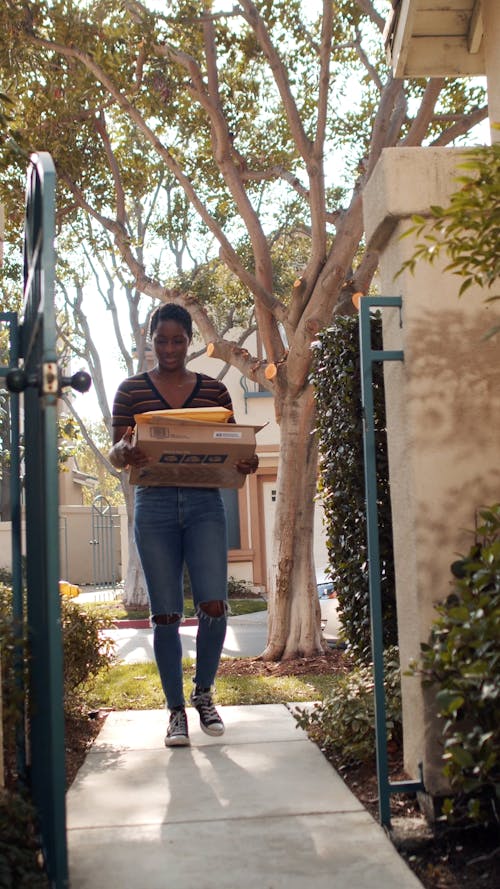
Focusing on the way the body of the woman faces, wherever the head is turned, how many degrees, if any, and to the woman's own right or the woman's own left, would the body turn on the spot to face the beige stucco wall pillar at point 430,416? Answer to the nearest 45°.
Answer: approximately 45° to the woman's own left

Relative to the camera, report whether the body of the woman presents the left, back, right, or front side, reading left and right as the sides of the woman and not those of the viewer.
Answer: front

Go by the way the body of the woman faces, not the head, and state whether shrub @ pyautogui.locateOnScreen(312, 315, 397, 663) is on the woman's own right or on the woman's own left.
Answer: on the woman's own left

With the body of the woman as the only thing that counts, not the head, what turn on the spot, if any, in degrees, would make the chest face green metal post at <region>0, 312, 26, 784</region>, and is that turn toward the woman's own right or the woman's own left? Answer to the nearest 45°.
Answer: approximately 45° to the woman's own right

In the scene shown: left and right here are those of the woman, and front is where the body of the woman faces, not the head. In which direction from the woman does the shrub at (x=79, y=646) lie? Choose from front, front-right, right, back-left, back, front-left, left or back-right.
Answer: back-right

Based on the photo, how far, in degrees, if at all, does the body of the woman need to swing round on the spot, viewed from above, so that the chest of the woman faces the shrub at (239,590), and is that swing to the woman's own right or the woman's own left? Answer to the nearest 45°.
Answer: approximately 180°

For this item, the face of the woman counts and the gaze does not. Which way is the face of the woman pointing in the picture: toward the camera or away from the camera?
toward the camera

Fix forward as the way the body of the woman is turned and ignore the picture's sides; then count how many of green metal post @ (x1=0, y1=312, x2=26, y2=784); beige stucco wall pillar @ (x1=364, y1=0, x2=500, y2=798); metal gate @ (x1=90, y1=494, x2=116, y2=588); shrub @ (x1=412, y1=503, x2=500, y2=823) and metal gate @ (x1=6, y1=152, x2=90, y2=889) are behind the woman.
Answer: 1

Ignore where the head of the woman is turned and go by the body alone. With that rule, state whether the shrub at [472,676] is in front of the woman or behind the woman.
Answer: in front

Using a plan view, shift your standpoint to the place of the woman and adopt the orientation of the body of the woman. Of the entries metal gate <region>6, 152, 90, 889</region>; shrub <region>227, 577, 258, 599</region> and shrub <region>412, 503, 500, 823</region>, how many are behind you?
1

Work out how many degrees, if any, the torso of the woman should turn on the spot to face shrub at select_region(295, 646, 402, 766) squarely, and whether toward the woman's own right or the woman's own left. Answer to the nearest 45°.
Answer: approximately 45° to the woman's own left

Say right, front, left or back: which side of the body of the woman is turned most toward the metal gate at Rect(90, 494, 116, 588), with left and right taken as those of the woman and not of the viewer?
back

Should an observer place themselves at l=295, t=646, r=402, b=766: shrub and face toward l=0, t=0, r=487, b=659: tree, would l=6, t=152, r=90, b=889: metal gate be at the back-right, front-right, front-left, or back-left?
back-left

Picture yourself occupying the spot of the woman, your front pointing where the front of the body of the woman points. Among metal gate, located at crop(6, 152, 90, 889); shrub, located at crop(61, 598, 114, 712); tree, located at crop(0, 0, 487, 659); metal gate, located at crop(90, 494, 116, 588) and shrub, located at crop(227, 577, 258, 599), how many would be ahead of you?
1
